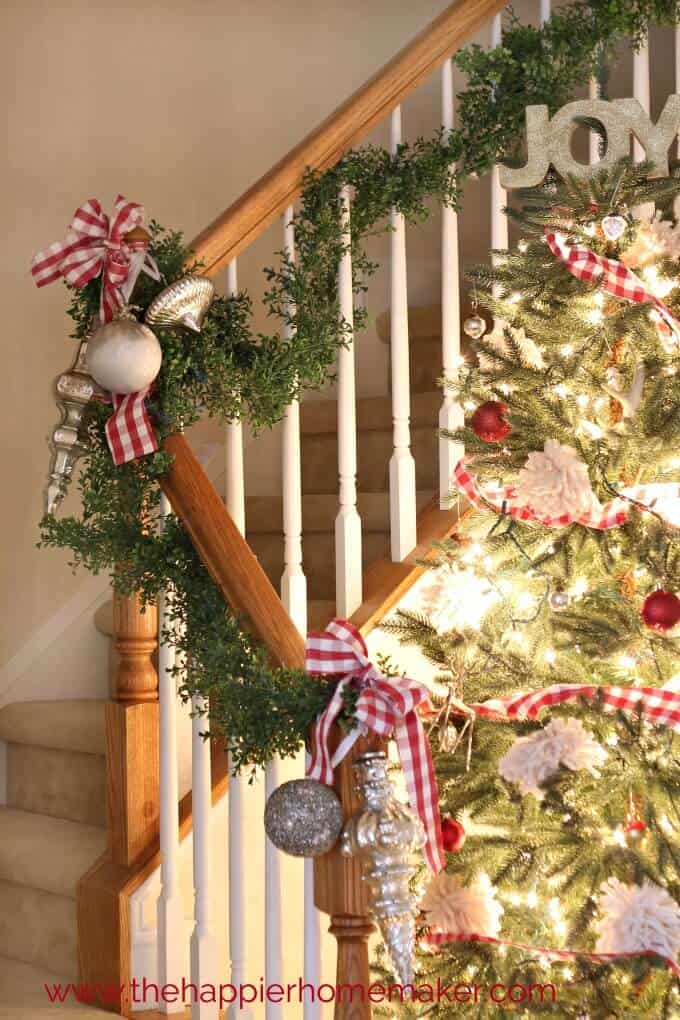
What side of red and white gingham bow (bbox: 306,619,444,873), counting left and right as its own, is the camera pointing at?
front
